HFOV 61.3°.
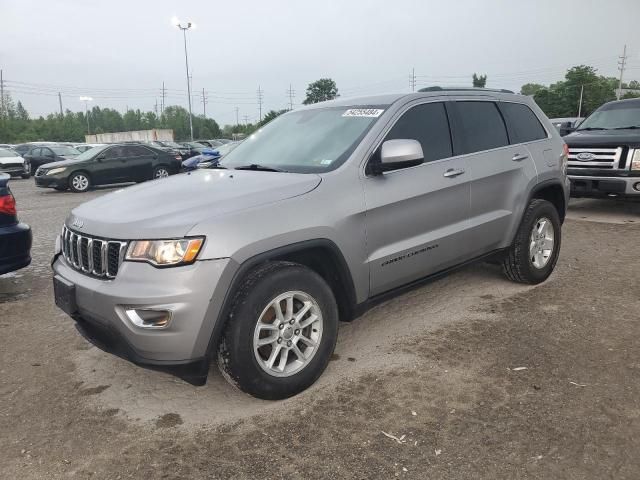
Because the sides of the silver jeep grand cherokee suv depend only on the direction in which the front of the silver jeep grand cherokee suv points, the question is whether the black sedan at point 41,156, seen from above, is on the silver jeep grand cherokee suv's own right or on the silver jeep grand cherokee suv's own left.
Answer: on the silver jeep grand cherokee suv's own right

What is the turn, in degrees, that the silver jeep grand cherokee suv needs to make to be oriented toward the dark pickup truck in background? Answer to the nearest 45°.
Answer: approximately 180°

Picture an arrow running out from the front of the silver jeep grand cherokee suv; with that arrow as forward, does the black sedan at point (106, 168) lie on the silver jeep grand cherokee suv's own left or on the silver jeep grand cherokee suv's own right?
on the silver jeep grand cherokee suv's own right

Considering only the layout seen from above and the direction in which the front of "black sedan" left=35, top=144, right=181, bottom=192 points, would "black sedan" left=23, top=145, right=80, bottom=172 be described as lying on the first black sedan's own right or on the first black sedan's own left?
on the first black sedan's own right

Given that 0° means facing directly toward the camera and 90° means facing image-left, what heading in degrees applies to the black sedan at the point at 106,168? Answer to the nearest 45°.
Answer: approximately 45°

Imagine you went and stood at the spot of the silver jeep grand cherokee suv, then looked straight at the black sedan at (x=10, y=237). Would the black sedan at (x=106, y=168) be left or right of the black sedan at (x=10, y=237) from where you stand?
right

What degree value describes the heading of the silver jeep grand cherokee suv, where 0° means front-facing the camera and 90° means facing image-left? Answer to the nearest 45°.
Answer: approximately 45°

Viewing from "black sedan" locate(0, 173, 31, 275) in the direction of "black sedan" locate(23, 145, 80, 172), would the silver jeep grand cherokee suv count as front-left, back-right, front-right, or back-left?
back-right
